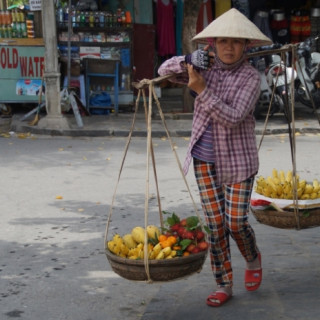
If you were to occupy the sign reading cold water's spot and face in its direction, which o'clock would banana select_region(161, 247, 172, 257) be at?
The banana is roughly at 12 o'clock from the sign reading cold water.

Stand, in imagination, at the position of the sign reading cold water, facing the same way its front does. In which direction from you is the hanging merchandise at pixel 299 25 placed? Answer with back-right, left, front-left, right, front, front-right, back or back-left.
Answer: left

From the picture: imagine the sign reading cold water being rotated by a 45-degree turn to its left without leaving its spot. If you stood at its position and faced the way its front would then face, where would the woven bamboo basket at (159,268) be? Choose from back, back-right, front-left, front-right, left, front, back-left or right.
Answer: front-right

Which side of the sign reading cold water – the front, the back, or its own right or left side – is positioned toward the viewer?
front

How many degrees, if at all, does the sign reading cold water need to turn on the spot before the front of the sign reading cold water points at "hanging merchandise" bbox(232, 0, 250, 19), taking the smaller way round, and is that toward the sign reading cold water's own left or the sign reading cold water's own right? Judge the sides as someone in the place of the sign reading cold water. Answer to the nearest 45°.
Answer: approximately 90° to the sign reading cold water's own left

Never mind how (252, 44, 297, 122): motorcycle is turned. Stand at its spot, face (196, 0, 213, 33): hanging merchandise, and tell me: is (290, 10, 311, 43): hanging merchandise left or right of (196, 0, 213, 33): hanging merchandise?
right

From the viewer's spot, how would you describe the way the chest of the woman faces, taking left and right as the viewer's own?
facing the viewer and to the left of the viewer

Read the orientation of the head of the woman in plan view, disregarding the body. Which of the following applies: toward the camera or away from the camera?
toward the camera

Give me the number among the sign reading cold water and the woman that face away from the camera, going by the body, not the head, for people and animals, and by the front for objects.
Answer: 0

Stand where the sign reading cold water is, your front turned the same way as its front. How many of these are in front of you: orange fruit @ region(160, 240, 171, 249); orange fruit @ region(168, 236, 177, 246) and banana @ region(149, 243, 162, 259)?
3

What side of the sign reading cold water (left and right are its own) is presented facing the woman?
front

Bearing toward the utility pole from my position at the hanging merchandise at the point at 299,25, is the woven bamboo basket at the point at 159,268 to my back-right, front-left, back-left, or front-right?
front-left

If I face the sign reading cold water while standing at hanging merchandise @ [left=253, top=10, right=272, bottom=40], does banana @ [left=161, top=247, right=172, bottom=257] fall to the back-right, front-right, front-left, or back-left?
front-left

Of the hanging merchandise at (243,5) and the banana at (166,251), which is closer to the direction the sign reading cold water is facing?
the banana
